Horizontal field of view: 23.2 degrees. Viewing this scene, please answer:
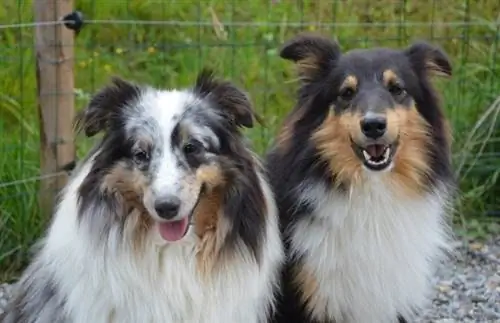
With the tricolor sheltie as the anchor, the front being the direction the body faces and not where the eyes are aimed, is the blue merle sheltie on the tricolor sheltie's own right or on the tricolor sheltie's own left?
on the tricolor sheltie's own right

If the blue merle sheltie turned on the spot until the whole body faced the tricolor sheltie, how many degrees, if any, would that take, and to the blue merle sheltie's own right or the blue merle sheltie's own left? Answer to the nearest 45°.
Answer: approximately 135° to the blue merle sheltie's own left

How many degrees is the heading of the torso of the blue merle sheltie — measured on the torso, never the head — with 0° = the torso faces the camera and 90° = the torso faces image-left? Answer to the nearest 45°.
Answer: approximately 0°

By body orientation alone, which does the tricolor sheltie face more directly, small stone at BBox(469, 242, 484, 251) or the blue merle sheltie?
the blue merle sheltie

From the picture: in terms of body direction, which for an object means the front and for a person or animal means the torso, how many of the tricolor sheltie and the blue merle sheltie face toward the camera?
2

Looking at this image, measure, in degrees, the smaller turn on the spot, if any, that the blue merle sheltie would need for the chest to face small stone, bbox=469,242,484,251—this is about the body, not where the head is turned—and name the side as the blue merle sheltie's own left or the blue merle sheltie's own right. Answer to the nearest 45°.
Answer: approximately 135° to the blue merle sheltie's own left
